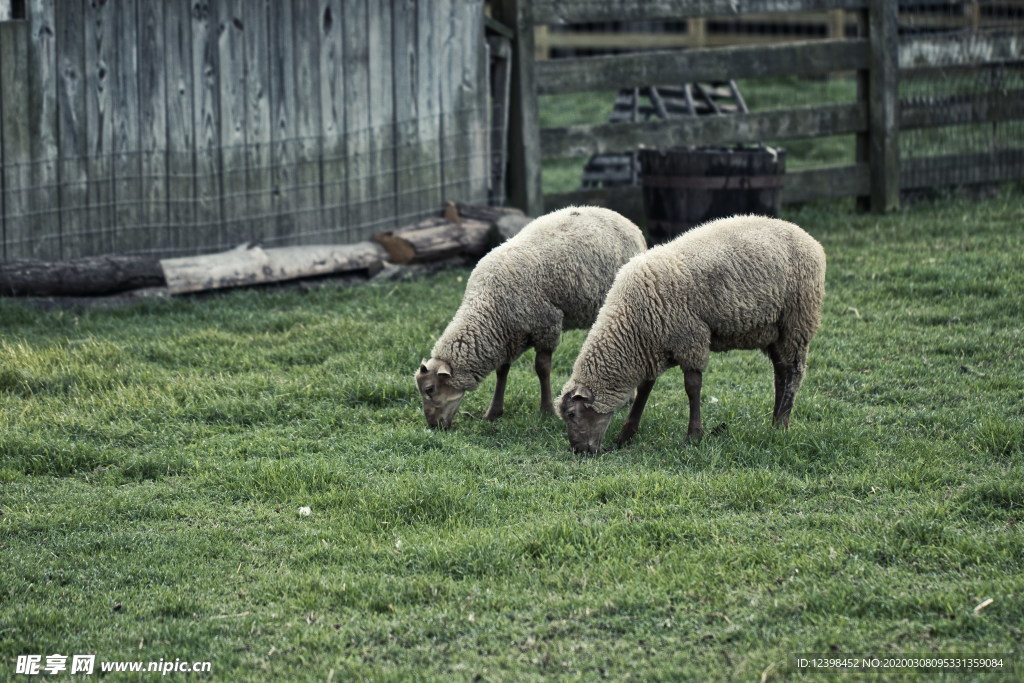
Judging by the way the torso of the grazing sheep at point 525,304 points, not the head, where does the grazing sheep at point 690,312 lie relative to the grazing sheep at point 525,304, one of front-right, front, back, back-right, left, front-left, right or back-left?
left

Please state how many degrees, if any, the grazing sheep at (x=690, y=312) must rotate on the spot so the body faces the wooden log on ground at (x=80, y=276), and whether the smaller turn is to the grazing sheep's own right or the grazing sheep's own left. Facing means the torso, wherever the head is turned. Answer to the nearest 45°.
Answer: approximately 45° to the grazing sheep's own right

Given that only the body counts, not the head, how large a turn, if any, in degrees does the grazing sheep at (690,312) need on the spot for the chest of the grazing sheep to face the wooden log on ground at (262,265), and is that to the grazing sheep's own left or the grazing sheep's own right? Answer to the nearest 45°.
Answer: approximately 45° to the grazing sheep's own right

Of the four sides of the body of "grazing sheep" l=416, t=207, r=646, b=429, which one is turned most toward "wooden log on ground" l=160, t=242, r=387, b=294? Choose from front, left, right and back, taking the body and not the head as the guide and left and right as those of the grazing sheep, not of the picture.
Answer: right

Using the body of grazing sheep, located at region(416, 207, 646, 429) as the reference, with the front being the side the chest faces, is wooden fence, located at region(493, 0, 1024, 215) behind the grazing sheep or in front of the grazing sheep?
behind

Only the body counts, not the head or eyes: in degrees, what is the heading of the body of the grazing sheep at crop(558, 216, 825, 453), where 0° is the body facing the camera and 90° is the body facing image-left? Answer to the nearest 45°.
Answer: approximately 90°

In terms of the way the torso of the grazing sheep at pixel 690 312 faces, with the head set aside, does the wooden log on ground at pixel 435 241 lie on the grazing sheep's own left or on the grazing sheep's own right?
on the grazing sheep's own right

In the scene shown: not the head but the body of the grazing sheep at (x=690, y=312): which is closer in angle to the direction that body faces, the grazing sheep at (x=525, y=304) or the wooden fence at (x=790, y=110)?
the grazing sheep

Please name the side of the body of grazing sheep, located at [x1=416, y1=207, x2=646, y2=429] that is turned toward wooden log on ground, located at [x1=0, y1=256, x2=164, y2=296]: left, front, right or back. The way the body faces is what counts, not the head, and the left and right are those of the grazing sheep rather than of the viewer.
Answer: right
